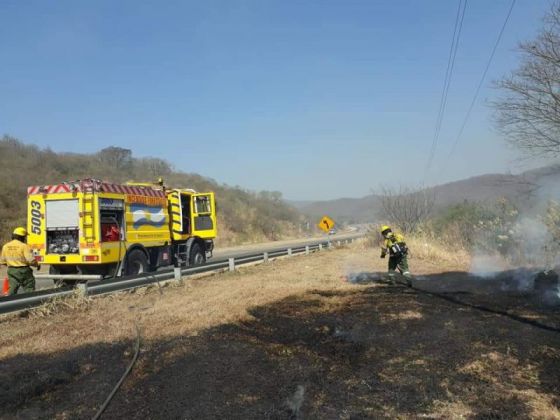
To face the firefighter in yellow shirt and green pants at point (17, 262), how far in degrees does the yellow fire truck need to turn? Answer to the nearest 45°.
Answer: approximately 180°

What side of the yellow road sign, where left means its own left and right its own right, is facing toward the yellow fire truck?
front

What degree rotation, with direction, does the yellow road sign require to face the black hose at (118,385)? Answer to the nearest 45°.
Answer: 0° — it already faces it

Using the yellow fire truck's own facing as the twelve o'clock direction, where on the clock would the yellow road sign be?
The yellow road sign is roughly at 12 o'clock from the yellow fire truck.

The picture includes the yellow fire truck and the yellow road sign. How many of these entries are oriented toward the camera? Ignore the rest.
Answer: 1

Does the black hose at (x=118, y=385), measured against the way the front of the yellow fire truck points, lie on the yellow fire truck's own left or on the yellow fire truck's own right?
on the yellow fire truck's own right

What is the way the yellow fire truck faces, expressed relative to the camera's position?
facing away from the viewer and to the right of the viewer

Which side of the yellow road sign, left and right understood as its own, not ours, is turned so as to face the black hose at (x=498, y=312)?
front

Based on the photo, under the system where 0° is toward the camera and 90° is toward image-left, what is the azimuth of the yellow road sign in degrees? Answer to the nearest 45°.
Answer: approximately 0°

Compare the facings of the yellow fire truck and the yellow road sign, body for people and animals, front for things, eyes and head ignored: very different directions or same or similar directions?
very different directions

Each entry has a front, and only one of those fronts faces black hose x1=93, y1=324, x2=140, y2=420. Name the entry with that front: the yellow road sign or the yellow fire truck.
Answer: the yellow road sign
